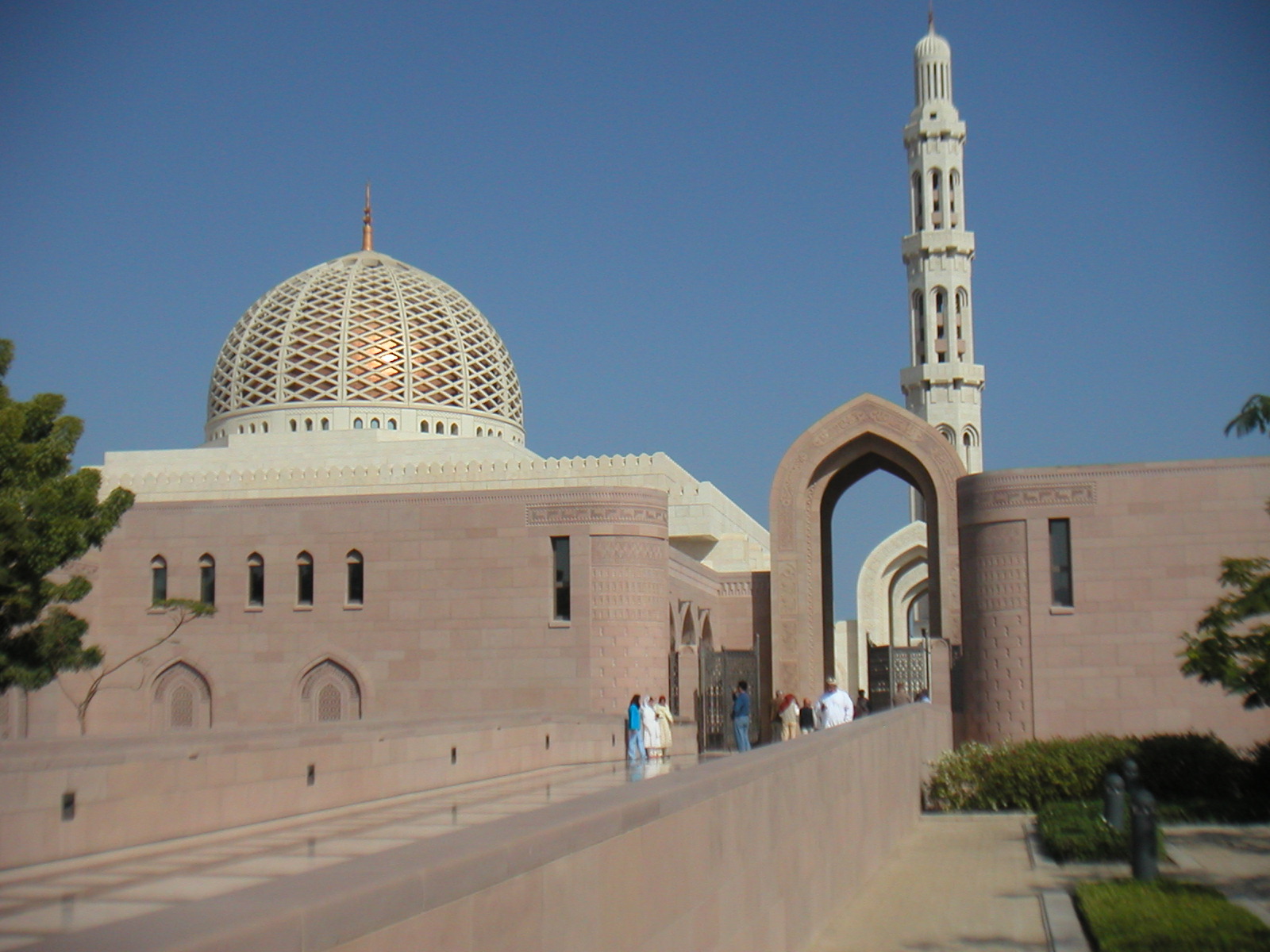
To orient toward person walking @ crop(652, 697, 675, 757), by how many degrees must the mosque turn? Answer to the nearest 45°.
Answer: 0° — it already faces them

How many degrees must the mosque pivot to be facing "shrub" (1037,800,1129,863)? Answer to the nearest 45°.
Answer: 0° — it already faces it

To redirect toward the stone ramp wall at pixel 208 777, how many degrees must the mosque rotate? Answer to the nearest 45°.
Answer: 0° — it already faces it

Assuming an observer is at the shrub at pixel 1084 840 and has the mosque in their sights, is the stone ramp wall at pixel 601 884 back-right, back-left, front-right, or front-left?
back-left

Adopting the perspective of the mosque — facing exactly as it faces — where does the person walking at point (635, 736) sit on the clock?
The person walking is roughly at 12 o'clock from the mosque.

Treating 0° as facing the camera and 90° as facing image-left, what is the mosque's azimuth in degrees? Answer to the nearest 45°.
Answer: approximately 0°

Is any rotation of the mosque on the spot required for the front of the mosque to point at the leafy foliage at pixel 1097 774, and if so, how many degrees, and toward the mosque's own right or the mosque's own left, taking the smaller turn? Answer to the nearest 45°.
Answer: approximately 45° to the mosque's own left

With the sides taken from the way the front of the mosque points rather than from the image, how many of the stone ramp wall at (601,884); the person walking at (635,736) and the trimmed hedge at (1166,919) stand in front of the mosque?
3
